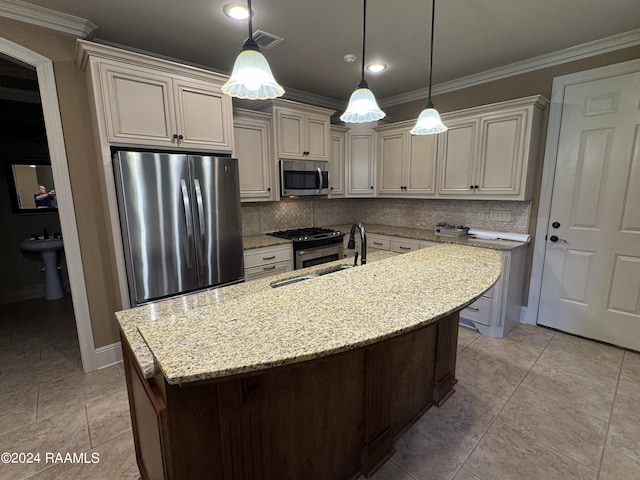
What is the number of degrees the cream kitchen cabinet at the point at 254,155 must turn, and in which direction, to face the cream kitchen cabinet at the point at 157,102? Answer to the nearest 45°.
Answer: approximately 90° to its right

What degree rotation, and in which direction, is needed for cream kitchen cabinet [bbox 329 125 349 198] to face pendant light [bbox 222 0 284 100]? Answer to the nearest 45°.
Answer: approximately 45° to its right

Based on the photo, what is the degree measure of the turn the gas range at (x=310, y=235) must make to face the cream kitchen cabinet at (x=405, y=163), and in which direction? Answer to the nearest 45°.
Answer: approximately 45° to its left

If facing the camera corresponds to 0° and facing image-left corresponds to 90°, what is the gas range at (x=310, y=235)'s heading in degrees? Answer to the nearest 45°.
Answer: approximately 315°

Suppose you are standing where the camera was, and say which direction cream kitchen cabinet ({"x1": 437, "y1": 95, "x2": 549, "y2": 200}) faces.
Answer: facing the viewer and to the left of the viewer

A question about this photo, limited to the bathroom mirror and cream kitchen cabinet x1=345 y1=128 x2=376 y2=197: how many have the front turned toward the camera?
2

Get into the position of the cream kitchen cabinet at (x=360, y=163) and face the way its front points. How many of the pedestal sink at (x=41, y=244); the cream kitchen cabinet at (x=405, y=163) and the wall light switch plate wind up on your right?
1

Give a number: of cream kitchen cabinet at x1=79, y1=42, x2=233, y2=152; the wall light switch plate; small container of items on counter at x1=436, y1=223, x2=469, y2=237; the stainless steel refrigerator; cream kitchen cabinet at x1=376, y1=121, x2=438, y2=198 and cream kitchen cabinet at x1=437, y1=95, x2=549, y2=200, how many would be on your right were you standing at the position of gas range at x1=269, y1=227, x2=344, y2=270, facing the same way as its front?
2

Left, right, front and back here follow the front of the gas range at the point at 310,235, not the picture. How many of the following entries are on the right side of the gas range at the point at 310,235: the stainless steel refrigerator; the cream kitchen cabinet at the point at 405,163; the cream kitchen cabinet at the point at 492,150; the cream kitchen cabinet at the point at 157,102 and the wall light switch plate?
2

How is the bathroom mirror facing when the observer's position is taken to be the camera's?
facing the viewer

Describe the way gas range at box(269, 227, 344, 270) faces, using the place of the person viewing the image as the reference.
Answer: facing the viewer and to the right of the viewer

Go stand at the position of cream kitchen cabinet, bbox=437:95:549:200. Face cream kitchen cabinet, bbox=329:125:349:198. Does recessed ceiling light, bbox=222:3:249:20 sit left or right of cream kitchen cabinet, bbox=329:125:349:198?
left
